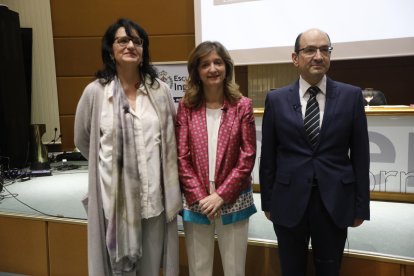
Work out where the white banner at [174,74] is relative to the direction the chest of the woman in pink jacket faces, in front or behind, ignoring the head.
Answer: behind

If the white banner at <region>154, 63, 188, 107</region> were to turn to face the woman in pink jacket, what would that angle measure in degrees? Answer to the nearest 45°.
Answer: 0° — it already faces them

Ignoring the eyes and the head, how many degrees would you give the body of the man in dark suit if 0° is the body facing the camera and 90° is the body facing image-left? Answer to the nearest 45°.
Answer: approximately 0°

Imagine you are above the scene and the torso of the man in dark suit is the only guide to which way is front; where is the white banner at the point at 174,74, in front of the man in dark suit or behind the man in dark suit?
behind
